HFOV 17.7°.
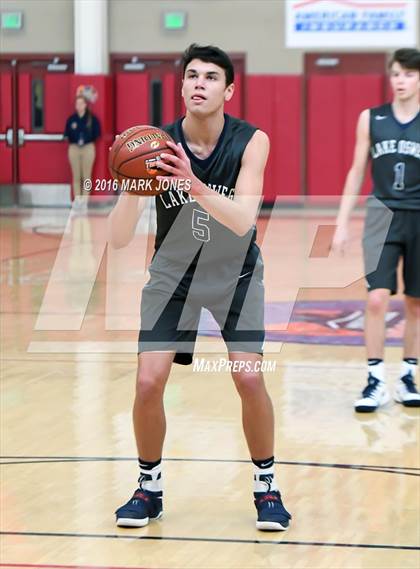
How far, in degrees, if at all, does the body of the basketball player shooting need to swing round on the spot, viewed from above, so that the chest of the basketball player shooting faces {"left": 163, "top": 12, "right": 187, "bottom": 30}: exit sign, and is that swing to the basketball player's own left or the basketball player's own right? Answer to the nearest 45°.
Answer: approximately 180°

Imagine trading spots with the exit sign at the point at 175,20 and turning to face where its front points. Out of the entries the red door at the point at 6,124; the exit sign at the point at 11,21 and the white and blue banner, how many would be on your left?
1

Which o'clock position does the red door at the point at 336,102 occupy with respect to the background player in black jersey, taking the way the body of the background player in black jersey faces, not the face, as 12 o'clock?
The red door is roughly at 6 o'clock from the background player in black jersey.

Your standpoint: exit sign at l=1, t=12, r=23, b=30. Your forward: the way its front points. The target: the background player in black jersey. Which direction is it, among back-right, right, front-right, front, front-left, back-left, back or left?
front

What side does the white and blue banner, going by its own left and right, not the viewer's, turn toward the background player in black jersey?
front

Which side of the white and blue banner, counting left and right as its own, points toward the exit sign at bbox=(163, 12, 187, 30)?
right

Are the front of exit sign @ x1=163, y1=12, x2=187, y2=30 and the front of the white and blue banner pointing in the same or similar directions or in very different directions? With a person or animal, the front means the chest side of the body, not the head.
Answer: same or similar directions

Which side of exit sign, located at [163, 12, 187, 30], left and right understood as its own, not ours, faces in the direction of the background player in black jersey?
front

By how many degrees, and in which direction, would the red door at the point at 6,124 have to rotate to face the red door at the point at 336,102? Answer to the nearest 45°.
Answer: approximately 90° to its left

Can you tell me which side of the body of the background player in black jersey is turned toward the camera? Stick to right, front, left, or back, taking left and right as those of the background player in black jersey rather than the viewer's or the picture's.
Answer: front

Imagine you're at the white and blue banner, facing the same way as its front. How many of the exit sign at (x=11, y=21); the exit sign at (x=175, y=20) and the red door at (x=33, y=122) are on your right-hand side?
3

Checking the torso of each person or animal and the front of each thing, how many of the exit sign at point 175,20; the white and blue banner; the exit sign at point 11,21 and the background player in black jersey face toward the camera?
4

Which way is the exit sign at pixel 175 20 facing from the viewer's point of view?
toward the camera

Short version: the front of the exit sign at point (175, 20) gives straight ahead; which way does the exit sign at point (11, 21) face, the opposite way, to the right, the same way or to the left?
the same way

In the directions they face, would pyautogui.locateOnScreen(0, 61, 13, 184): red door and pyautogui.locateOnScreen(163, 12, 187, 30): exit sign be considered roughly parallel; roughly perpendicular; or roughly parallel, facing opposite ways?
roughly parallel
